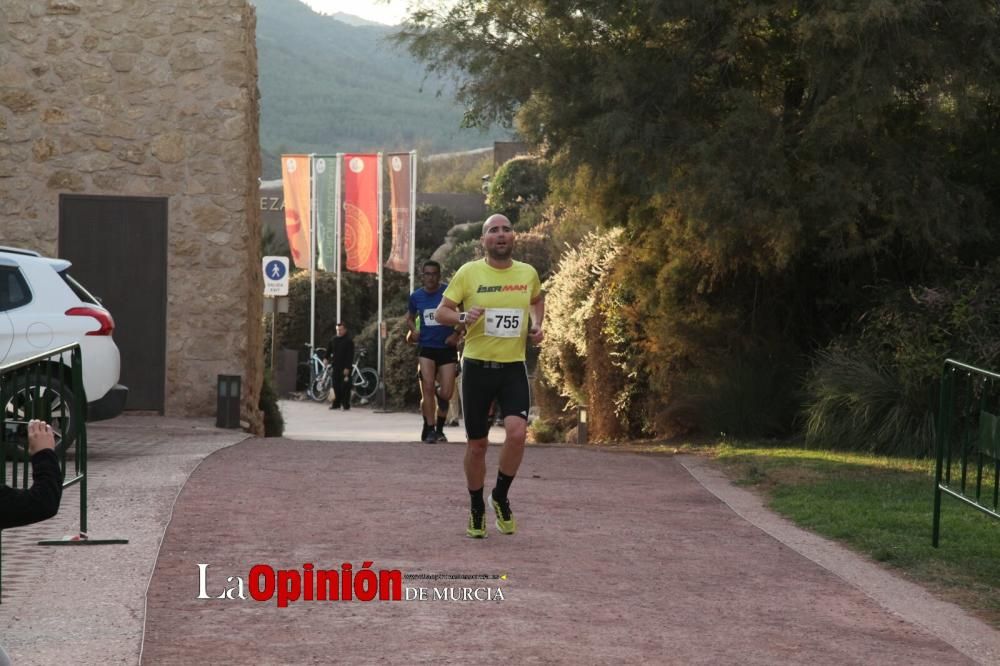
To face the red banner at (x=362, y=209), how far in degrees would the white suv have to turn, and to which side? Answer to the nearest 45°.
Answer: approximately 90° to its right

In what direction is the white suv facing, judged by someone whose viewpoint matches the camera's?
facing to the left of the viewer

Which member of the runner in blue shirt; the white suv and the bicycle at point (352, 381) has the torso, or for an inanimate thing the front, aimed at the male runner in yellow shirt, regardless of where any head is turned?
the runner in blue shirt

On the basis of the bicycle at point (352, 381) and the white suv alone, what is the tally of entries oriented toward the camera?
0

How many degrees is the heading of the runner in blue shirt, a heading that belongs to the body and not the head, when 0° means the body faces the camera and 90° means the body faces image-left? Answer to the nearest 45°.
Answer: approximately 0°

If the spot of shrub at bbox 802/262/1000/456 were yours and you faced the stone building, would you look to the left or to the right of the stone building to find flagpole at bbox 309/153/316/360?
right
